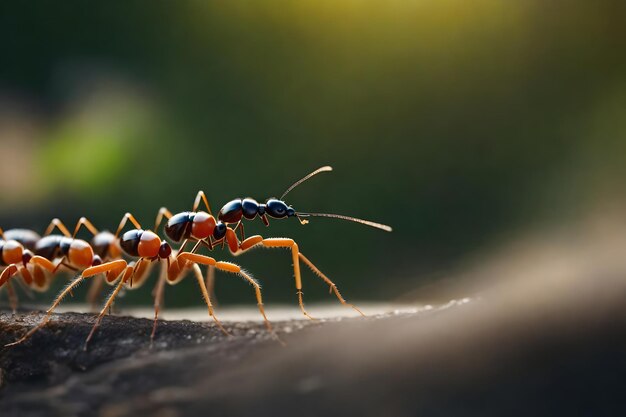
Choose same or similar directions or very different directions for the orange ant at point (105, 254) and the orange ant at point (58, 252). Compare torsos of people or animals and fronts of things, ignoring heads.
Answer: same or similar directions

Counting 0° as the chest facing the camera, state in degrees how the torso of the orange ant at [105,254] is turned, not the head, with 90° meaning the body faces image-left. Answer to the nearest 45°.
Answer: approximately 270°

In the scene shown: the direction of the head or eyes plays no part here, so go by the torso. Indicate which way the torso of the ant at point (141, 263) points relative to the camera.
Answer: to the viewer's right

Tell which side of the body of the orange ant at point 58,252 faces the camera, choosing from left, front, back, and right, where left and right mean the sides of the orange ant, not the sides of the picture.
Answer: right
